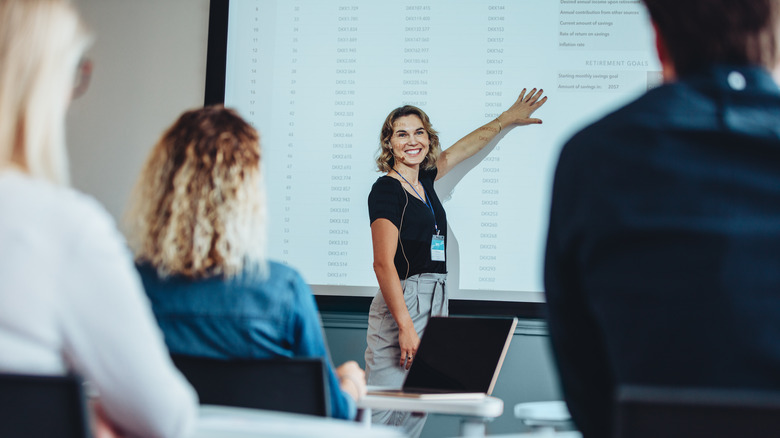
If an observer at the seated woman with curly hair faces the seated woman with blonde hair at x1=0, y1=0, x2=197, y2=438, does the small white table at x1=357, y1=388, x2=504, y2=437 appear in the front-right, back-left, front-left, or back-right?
back-left

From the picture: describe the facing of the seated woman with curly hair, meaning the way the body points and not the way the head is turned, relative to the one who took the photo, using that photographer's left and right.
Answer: facing away from the viewer

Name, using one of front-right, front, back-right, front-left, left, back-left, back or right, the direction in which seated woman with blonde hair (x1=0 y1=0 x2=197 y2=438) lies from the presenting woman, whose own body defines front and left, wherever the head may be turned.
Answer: front-right

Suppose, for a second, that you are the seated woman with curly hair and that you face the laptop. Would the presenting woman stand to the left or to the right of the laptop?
left

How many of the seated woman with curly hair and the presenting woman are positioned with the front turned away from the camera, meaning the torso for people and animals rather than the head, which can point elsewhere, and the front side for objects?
1

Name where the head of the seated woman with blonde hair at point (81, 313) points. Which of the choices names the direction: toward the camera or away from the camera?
away from the camera

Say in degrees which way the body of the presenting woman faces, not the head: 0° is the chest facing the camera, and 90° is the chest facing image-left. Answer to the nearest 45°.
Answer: approximately 315°

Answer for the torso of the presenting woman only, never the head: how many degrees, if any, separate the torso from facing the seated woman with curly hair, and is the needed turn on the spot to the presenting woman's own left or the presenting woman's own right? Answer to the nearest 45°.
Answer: approximately 45° to the presenting woman's own right

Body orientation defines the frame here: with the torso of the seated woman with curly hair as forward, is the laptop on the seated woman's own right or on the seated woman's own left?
on the seated woman's own right

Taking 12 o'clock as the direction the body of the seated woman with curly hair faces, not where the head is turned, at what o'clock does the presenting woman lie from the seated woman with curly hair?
The presenting woman is roughly at 1 o'clock from the seated woman with curly hair.

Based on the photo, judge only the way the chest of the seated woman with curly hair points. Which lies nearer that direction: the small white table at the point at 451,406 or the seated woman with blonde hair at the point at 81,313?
the small white table

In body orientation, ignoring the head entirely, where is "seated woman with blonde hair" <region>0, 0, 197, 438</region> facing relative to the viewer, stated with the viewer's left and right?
facing away from the viewer and to the right of the viewer

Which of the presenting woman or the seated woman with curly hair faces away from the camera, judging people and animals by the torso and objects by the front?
the seated woman with curly hair

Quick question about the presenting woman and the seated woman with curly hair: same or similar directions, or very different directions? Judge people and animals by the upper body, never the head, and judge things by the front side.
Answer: very different directions
